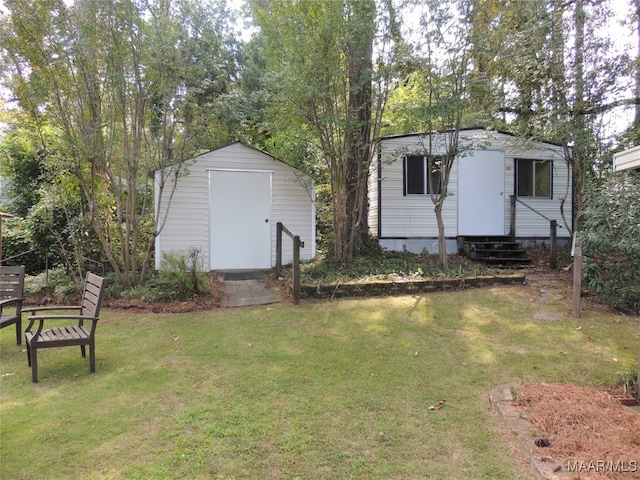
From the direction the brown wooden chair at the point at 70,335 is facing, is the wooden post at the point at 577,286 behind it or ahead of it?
behind

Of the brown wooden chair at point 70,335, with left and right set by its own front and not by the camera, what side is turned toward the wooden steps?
back

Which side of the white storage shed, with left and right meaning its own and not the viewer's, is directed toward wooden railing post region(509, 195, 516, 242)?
left

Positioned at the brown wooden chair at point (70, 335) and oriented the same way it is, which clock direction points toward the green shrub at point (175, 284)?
The green shrub is roughly at 4 o'clock from the brown wooden chair.

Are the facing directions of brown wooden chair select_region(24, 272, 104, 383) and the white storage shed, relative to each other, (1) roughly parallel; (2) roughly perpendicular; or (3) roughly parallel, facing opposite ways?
roughly perpendicular

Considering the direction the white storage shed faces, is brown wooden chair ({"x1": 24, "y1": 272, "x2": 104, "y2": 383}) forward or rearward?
forward

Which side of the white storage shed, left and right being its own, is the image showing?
front

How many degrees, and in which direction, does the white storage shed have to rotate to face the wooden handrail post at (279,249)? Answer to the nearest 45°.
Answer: approximately 45° to its left

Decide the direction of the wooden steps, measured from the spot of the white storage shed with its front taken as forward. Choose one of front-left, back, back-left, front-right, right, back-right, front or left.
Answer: left

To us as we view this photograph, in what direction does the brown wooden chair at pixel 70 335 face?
facing to the left of the viewer

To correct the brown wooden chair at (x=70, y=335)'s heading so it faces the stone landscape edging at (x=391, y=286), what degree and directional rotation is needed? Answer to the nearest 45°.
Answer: approximately 180°

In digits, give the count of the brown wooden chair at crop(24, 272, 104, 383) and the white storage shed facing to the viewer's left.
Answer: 1
